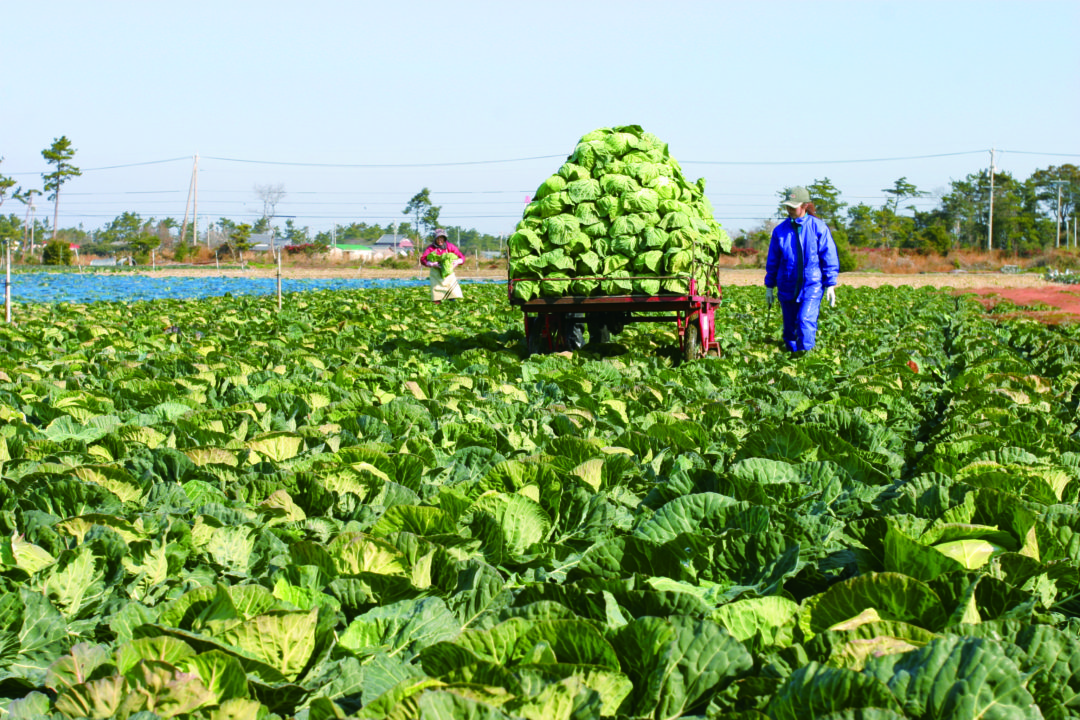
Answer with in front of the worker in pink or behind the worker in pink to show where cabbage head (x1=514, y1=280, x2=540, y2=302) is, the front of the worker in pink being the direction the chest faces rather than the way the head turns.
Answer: in front

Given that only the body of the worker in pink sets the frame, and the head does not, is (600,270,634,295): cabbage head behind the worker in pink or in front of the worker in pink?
in front

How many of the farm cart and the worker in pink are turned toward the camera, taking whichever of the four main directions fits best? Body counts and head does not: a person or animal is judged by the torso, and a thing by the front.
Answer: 1

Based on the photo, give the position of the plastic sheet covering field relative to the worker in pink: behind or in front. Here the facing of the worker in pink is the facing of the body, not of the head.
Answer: behind

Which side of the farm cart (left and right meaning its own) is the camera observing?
back

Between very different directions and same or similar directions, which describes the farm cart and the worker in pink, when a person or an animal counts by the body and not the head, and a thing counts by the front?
very different directions

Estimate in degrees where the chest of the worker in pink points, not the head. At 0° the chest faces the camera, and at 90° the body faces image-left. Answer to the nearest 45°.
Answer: approximately 0°
